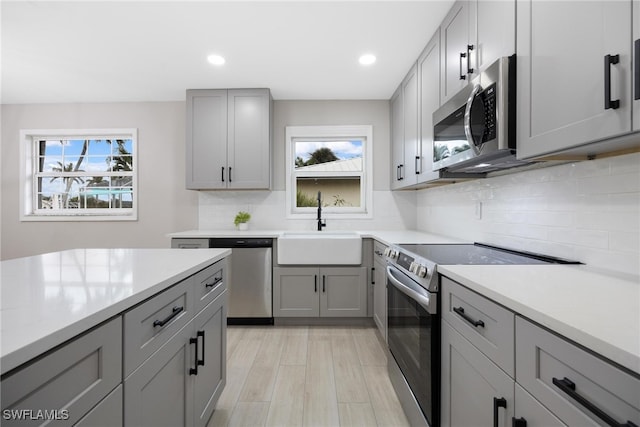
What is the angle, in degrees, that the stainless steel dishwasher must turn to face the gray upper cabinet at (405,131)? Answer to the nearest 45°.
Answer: approximately 90° to its left

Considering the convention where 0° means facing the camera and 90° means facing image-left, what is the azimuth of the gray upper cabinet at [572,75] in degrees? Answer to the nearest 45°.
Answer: approximately 45°

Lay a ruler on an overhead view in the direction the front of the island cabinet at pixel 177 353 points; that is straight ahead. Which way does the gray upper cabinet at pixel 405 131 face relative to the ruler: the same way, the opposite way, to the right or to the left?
the opposite way

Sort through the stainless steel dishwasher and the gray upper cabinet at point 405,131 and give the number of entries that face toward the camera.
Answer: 1

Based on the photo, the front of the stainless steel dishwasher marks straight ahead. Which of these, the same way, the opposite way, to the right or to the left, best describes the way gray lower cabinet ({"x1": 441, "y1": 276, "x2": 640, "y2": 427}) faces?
to the right

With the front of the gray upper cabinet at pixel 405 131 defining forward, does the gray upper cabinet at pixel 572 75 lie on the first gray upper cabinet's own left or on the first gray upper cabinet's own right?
on the first gray upper cabinet's own left

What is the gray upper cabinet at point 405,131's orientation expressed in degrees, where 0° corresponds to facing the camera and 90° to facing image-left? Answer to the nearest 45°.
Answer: approximately 90°

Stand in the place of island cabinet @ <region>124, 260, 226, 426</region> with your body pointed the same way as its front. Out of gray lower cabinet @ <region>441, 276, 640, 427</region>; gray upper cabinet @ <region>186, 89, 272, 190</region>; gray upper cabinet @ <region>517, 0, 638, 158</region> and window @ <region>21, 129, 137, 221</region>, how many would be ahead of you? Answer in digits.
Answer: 2

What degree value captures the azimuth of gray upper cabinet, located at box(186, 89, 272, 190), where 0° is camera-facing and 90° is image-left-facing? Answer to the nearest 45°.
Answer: approximately 0°
